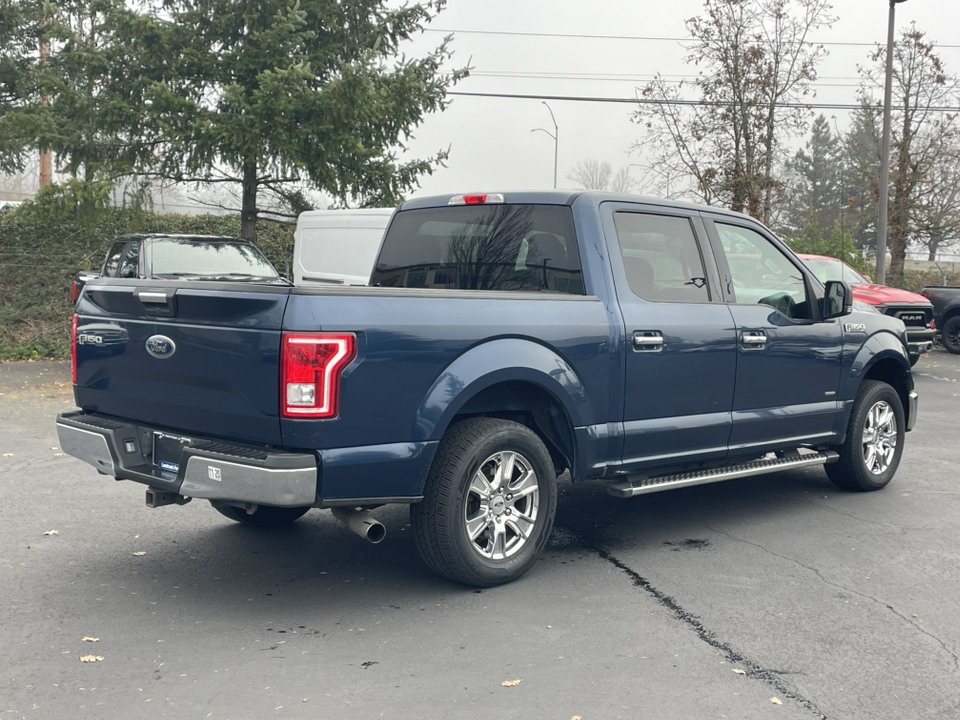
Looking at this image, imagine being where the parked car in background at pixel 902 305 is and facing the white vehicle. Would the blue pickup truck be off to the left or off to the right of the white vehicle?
left

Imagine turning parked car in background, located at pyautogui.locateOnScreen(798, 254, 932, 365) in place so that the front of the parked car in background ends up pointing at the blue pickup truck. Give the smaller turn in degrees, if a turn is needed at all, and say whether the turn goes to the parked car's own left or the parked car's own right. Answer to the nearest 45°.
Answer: approximately 45° to the parked car's own right

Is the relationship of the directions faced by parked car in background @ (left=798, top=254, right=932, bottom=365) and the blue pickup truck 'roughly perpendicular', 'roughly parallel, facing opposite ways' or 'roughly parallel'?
roughly perpendicular

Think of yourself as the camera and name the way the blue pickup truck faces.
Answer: facing away from the viewer and to the right of the viewer

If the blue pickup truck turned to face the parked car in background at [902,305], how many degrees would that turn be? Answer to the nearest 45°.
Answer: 0° — it already faces it

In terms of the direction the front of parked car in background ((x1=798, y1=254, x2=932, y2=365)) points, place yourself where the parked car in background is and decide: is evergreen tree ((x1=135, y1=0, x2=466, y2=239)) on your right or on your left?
on your right

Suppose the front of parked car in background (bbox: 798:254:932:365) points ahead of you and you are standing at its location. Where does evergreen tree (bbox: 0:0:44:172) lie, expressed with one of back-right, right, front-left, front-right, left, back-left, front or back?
back-right

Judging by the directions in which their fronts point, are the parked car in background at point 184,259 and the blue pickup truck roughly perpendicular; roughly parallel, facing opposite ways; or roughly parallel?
roughly perpendicular

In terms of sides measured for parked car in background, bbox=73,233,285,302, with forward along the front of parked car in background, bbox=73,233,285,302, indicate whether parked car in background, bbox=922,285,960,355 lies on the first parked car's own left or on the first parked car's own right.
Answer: on the first parked car's own left
